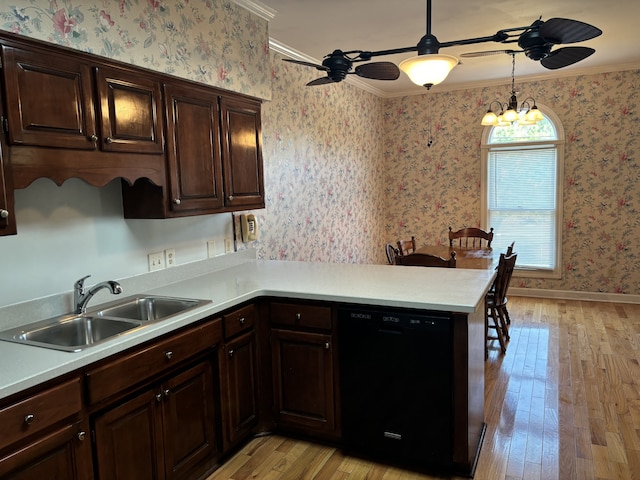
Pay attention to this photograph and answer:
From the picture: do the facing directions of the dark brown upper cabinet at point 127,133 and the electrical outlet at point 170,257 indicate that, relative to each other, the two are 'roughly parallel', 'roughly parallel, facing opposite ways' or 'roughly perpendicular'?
roughly parallel

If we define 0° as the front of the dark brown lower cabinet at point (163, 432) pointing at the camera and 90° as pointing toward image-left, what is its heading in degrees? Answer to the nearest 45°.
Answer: approximately 315°

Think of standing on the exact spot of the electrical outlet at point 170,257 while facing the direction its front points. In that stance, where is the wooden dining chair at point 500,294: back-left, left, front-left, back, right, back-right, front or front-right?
front-left

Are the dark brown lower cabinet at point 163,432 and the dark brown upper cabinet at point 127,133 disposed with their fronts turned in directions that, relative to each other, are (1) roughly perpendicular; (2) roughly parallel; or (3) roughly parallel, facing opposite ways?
roughly parallel

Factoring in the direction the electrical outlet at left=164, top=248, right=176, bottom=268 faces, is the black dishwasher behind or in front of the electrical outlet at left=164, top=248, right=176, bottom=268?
in front

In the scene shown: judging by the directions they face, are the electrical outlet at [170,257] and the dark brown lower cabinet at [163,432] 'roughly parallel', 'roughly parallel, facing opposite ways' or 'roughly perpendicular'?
roughly parallel

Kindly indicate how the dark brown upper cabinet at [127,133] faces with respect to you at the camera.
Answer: facing the viewer and to the right of the viewer

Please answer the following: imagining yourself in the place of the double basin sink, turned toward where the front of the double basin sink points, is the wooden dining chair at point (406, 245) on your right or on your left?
on your left

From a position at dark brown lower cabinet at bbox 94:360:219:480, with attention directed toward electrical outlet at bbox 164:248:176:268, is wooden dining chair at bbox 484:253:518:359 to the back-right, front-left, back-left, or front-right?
front-right

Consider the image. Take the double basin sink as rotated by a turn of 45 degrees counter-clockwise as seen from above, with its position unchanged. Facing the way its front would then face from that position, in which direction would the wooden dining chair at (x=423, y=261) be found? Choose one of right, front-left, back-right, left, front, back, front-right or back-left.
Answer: front

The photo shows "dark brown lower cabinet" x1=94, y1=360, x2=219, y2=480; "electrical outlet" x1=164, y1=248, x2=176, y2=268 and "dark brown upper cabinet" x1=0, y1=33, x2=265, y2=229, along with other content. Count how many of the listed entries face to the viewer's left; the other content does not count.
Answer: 0
